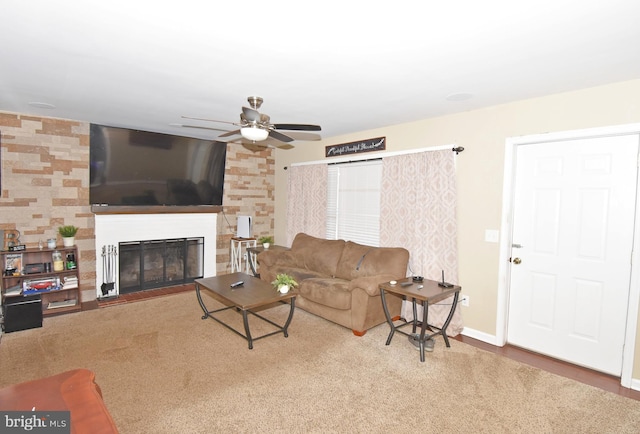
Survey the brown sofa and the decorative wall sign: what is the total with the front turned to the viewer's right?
0

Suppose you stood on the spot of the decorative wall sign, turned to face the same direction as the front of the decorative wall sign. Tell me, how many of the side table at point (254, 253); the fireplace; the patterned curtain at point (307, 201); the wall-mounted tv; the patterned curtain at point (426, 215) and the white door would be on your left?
2

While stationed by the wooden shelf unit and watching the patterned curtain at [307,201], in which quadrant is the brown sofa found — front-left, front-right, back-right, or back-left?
front-right

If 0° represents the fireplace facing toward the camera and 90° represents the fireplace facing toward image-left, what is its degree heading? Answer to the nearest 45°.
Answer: approximately 315°

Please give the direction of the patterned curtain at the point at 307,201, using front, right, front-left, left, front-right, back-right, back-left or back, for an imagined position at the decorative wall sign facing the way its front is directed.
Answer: right

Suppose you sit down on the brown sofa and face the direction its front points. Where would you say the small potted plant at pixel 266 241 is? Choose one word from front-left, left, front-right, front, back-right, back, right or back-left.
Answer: right

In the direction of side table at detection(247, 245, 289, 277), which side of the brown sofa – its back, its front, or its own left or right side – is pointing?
right

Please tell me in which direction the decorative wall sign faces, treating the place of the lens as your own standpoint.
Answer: facing the viewer and to the left of the viewer

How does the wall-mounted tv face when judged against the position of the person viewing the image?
facing the viewer and to the right of the viewer

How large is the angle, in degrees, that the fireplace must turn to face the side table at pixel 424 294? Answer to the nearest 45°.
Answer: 0° — it already faces it

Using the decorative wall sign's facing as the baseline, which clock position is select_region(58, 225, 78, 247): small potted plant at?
The small potted plant is roughly at 1 o'clock from the decorative wall sign.

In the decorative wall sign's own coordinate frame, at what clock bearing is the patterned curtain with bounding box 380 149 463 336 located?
The patterned curtain is roughly at 9 o'clock from the decorative wall sign.

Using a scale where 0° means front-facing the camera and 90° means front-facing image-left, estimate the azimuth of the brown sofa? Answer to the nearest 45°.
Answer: approximately 45°

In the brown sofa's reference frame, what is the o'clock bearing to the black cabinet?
The black cabinet is roughly at 1 o'clock from the brown sofa.
